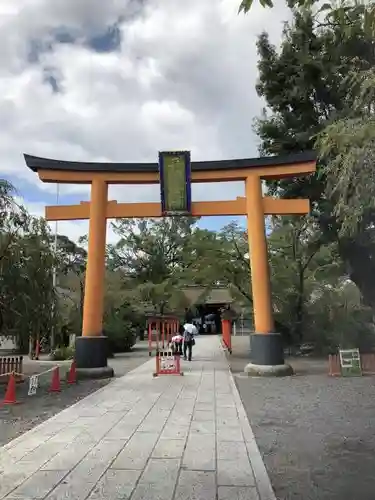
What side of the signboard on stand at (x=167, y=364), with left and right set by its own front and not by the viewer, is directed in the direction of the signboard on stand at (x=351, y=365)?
left

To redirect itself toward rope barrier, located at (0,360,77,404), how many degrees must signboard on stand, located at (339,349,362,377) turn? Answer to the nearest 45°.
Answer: approximately 45° to its right

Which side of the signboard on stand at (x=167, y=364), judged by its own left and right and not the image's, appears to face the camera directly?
front

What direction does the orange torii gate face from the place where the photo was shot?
facing the viewer

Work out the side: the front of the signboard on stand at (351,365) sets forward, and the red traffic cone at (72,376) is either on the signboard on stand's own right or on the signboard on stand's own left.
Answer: on the signboard on stand's own right

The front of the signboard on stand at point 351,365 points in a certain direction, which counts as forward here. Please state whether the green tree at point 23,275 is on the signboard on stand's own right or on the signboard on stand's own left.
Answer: on the signboard on stand's own right

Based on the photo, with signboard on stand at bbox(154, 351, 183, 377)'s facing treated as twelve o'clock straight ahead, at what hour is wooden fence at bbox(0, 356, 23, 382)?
The wooden fence is roughly at 3 o'clock from the signboard on stand.

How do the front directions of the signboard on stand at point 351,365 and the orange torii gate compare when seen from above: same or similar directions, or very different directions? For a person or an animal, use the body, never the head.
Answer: same or similar directions

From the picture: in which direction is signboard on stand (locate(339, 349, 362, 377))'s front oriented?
toward the camera

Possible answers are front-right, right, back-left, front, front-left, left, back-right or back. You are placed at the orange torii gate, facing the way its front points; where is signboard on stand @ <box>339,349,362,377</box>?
left

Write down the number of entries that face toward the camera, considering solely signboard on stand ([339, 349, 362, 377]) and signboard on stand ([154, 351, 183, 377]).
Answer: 2

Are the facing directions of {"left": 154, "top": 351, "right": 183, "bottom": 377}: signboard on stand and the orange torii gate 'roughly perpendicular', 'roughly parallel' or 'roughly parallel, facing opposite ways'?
roughly parallel

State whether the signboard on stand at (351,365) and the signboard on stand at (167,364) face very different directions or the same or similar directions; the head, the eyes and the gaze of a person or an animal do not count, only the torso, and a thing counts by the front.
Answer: same or similar directions

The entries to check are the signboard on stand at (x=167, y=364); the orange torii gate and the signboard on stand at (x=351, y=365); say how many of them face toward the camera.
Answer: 3
